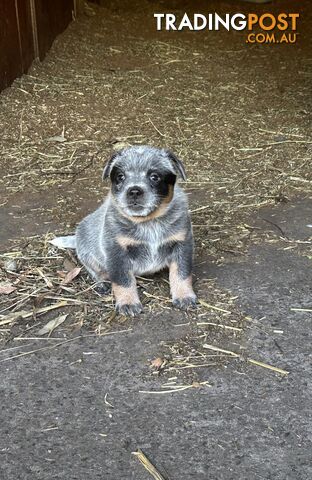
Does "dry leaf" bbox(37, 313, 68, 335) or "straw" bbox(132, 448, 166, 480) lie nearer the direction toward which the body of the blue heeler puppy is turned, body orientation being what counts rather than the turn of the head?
the straw

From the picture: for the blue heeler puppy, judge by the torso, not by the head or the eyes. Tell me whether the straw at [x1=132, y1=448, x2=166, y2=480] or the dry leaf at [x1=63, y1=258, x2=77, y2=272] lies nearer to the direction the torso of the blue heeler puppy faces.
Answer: the straw

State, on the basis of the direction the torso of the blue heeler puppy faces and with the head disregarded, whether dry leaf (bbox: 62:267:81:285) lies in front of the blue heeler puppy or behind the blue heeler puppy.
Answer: behind

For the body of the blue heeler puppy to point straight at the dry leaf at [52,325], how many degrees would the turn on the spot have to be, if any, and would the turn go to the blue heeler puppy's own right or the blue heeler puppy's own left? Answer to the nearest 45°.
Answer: approximately 90° to the blue heeler puppy's own right

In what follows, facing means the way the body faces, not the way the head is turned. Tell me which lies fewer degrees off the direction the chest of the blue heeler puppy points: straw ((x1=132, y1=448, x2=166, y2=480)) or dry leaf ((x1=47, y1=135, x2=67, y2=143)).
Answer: the straw

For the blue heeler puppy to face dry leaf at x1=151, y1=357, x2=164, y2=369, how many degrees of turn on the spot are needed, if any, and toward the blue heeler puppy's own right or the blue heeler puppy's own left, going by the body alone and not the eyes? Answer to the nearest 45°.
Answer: approximately 45° to the blue heeler puppy's own right

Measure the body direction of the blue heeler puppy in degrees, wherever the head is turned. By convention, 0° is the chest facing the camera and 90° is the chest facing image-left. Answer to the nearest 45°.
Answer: approximately 315°

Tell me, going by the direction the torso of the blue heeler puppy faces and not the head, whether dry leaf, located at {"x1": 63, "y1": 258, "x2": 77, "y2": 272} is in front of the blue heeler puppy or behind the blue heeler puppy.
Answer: behind
